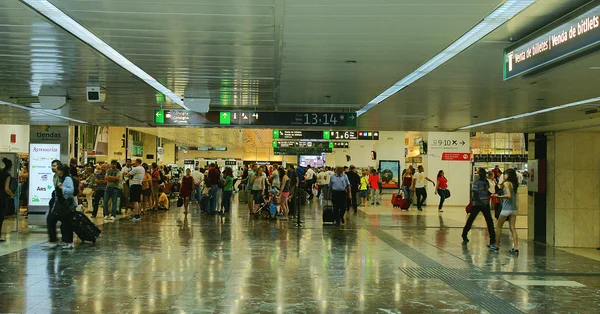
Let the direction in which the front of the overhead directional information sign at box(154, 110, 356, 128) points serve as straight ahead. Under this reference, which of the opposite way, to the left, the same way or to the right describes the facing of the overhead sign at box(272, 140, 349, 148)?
the same way

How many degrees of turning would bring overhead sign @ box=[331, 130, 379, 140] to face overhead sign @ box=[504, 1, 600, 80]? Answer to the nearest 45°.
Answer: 0° — it already faces it

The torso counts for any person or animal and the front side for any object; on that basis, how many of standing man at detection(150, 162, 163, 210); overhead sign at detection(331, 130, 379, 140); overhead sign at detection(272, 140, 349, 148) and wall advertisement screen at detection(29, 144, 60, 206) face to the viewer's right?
1

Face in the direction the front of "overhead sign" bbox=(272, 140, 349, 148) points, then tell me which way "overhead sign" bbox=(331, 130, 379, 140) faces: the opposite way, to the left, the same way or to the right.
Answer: the same way

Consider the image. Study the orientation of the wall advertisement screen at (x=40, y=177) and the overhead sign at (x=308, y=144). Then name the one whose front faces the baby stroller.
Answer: the overhead sign

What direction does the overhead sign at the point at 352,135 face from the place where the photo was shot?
facing the viewer

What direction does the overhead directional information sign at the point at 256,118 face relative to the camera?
toward the camera

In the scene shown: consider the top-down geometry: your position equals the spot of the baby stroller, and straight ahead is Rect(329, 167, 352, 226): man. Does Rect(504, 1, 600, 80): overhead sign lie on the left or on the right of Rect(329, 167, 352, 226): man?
right

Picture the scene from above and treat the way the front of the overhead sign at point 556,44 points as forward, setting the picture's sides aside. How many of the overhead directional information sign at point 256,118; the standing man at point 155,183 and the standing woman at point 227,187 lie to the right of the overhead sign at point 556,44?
3

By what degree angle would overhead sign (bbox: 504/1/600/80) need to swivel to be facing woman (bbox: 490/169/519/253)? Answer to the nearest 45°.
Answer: approximately 135° to its right

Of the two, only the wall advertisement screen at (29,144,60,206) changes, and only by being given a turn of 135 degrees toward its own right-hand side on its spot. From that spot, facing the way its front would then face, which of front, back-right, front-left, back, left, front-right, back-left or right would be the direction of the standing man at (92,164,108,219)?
right

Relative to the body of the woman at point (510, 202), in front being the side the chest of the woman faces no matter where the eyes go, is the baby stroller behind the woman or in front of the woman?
in front
